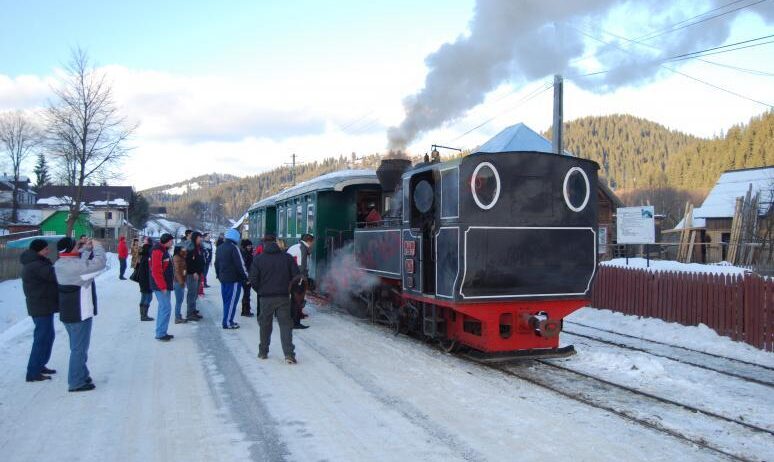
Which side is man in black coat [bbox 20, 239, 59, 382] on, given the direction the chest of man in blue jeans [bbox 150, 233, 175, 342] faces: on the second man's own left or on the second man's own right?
on the second man's own right

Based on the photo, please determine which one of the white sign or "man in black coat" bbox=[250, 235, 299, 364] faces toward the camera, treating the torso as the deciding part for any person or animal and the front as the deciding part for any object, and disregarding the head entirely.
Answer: the white sign

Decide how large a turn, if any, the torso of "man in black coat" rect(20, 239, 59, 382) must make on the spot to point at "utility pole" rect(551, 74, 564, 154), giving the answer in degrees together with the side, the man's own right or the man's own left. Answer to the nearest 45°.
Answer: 0° — they already face it

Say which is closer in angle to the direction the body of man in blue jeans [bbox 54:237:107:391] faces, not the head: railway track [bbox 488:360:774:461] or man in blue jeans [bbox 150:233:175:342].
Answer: the man in blue jeans

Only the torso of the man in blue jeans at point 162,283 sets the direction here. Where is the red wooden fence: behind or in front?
in front

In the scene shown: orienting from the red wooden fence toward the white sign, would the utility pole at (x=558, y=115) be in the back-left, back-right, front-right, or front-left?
front-left

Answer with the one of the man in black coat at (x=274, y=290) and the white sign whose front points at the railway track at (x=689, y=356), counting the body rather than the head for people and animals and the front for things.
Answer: the white sign

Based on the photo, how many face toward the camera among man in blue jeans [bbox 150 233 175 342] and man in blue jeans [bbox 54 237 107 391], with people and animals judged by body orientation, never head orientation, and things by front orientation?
0

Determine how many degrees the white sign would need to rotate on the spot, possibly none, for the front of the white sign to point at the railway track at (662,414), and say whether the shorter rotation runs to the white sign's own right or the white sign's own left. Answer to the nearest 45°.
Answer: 0° — it already faces it

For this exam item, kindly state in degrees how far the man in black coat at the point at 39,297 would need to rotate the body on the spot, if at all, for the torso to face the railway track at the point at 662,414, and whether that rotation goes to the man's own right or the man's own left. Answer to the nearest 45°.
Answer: approximately 45° to the man's own right

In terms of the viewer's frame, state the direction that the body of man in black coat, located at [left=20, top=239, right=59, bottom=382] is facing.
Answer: to the viewer's right

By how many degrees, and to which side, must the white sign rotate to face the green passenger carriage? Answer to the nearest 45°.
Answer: approximately 45° to its right

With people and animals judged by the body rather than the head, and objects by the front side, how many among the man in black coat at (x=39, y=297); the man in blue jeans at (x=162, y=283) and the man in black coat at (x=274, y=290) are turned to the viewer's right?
2

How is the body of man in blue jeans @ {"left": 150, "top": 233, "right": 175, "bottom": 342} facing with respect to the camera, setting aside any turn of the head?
to the viewer's right

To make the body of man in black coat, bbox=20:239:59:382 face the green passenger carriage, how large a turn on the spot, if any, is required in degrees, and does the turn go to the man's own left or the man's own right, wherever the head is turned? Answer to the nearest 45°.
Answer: approximately 45° to the man's own left

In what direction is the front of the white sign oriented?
toward the camera

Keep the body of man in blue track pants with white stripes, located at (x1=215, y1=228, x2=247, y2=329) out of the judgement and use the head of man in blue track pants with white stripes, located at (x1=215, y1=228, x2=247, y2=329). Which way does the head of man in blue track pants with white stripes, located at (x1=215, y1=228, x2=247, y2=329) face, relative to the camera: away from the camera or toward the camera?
away from the camera
